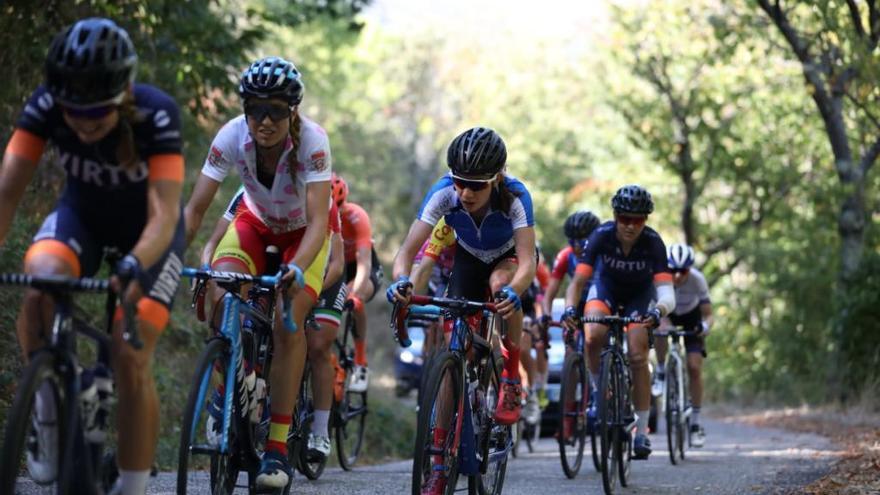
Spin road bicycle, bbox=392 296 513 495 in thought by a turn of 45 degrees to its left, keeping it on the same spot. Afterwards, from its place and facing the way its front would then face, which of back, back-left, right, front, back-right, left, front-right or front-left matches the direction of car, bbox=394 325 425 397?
back

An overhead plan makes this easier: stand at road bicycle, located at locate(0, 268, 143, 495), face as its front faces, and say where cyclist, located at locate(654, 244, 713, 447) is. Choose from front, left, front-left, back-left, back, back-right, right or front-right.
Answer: back

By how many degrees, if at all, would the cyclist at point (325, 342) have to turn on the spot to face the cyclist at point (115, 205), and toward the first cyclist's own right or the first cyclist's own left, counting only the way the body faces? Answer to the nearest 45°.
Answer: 0° — they already face them

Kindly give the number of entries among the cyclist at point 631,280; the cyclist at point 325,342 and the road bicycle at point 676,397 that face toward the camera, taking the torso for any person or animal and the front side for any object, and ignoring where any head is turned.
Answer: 3

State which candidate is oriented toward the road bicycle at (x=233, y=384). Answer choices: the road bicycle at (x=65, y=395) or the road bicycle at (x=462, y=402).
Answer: the road bicycle at (x=462, y=402)

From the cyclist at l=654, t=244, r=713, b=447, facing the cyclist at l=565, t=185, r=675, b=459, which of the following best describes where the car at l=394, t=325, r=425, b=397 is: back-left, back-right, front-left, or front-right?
back-right

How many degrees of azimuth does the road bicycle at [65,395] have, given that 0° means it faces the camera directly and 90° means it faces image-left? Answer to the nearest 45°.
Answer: approximately 45°

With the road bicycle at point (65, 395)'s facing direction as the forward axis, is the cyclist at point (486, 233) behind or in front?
behind

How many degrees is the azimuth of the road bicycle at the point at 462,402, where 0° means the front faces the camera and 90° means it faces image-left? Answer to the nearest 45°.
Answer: approximately 45°
